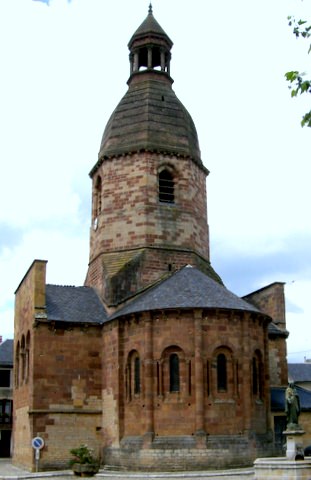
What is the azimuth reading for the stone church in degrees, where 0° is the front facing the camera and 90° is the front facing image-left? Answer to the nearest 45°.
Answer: approximately 180°
